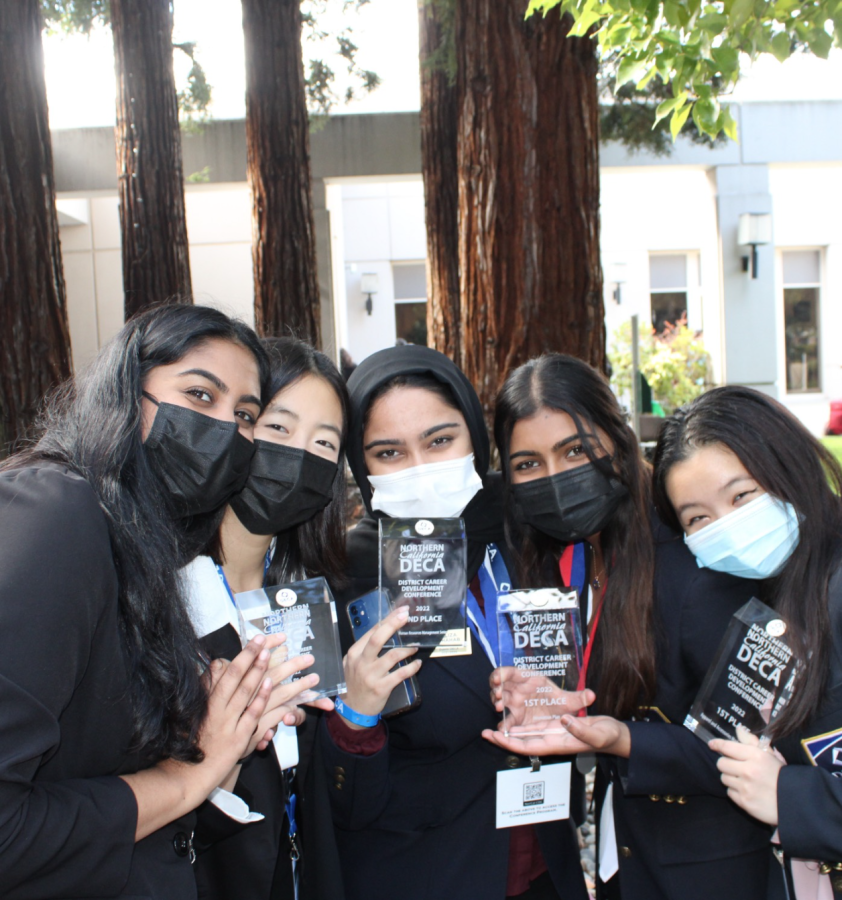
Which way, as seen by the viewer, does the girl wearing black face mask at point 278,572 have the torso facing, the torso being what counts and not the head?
toward the camera

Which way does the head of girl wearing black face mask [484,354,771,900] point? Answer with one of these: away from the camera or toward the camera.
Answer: toward the camera

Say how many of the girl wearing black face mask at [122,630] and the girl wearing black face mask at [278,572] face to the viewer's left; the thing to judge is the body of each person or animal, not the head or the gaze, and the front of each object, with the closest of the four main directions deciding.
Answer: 0

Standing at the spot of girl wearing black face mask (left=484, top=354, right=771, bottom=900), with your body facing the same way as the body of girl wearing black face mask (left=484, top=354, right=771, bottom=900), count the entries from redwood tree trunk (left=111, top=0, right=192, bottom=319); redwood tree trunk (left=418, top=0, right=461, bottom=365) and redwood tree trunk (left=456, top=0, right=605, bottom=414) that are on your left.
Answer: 0

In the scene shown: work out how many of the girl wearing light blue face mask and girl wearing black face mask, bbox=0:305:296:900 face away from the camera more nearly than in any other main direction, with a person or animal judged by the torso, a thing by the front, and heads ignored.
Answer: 0

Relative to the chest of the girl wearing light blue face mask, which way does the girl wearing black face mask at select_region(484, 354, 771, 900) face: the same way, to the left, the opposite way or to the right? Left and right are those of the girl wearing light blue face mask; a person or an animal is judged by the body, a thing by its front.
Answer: the same way

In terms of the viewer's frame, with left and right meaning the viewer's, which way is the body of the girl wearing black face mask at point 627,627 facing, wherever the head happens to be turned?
facing the viewer and to the left of the viewer

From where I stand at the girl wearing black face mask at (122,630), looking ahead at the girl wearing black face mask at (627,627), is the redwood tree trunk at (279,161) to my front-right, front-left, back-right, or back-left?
front-left

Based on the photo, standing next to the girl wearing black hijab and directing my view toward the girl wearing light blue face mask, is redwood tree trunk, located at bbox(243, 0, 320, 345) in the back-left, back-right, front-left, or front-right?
back-left

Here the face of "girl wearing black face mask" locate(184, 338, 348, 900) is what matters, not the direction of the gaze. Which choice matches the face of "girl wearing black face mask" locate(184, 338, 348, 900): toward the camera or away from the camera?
toward the camera

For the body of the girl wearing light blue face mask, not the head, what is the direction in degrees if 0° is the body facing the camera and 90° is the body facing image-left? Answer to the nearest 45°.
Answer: approximately 45°

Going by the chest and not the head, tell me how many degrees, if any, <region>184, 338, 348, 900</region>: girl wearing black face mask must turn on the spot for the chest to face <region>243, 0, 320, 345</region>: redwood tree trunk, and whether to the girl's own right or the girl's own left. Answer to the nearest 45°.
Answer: approximately 180°

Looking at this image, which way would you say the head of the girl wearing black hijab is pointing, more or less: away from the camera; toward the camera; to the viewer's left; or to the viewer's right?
toward the camera

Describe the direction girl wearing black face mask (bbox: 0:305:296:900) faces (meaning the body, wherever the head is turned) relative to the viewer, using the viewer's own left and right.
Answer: facing the viewer and to the right of the viewer

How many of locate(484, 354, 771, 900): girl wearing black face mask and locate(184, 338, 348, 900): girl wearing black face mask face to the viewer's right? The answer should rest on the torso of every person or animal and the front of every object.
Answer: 0

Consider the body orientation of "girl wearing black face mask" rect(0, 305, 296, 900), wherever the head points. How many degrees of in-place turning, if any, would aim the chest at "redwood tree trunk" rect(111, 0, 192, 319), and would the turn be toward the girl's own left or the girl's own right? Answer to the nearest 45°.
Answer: approximately 135° to the girl's own left

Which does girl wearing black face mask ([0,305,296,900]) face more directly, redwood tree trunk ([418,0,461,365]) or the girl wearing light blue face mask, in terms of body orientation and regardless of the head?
the girl wearing light blue face mask
